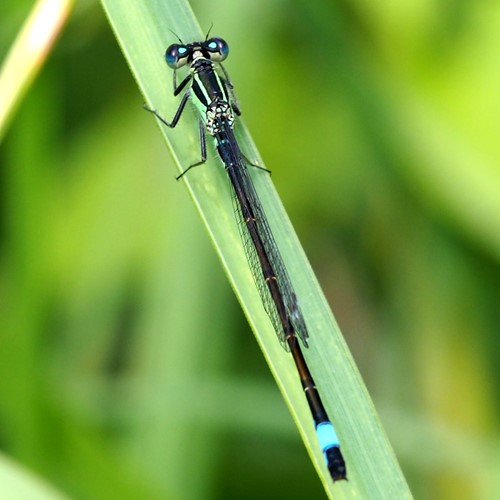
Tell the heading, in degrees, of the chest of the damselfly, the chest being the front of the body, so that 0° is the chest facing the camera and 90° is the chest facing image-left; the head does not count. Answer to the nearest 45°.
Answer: approximately 180°
